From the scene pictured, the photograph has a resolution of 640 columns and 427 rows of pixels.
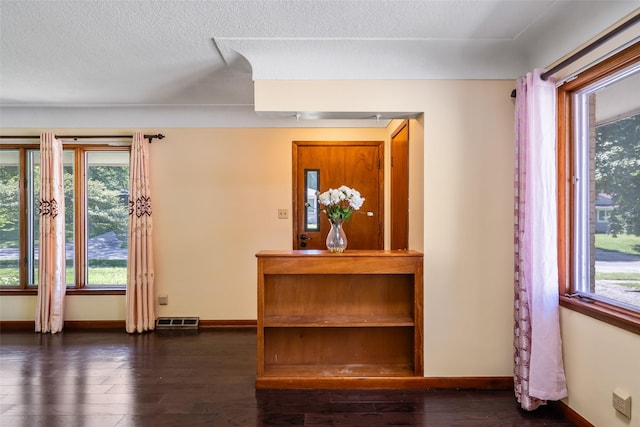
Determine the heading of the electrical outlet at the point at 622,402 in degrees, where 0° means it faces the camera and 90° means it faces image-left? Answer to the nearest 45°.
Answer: approximately 45°

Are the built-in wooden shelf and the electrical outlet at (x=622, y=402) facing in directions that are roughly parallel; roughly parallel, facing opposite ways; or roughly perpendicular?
roughly perpendicular

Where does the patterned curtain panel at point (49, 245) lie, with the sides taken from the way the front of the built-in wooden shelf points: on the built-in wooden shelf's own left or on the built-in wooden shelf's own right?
on the built-in wooden shelf's own right

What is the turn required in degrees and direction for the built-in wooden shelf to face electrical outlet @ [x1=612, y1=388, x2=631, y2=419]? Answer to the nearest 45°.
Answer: approximately 45° to its left

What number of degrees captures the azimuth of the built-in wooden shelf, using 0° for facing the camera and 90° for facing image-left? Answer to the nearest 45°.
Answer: approximately 0°

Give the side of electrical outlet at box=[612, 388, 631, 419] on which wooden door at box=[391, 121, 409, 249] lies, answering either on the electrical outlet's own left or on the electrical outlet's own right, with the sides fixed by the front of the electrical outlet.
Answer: on the electrical outlet's own right

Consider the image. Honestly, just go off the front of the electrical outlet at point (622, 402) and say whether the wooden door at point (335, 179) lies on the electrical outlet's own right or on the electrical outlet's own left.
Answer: on the electrical outlet's own right

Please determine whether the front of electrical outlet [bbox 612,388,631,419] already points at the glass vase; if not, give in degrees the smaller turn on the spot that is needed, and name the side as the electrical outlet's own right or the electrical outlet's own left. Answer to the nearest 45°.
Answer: approximately 45° to the electrical outlet's own right
